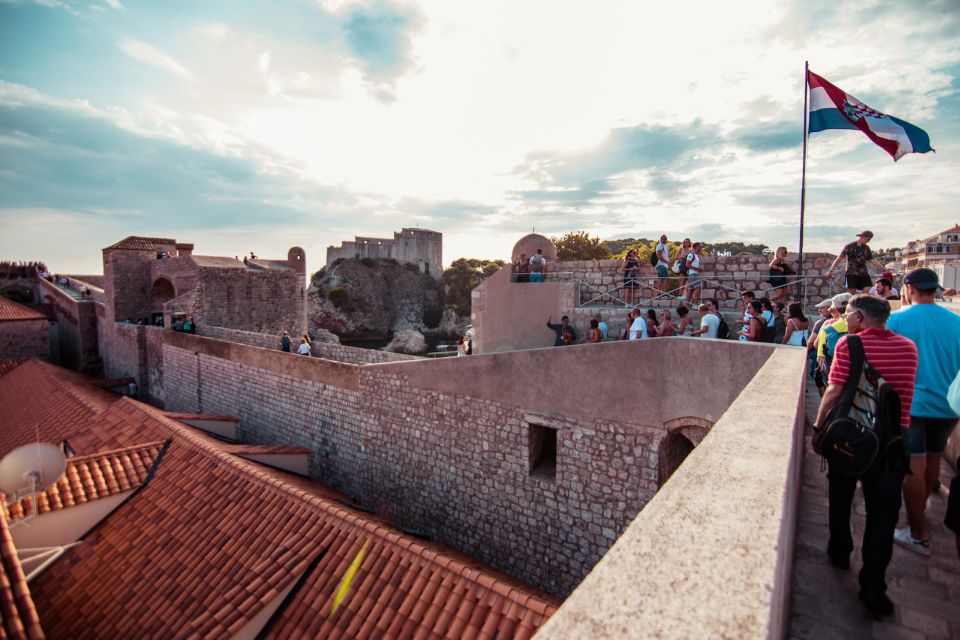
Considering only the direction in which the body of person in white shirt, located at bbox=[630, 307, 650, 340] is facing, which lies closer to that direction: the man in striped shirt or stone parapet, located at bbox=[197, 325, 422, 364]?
the stone parapet

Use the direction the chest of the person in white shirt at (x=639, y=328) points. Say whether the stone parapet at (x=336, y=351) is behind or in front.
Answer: in front

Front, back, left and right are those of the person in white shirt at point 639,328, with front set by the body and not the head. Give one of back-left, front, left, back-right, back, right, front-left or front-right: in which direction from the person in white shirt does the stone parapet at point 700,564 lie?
left

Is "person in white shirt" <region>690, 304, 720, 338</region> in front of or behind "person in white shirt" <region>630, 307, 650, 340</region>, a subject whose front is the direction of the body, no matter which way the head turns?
behind

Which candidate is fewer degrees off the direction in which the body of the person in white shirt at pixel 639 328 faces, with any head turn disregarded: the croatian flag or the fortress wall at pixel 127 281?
the fortress wall
